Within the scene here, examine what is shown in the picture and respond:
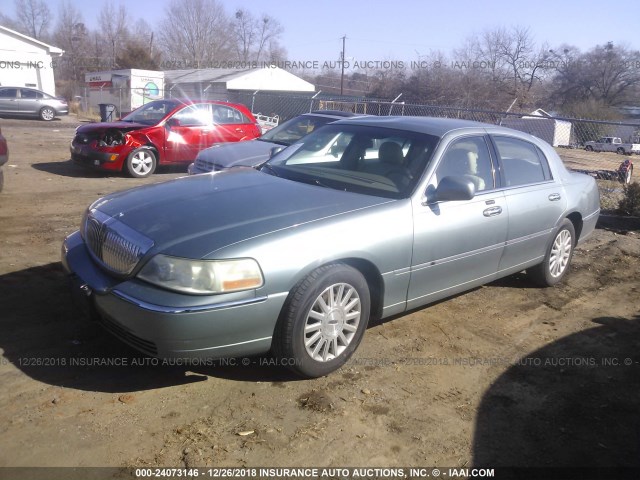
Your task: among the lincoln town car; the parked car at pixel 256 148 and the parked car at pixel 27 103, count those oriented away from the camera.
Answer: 0

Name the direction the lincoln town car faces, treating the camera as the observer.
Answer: facing the viewer and to the left of the viewer

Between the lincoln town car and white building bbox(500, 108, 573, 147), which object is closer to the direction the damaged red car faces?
the lincoln town car

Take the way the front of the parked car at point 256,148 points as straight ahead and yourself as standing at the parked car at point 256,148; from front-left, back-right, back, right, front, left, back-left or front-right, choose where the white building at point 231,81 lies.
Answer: back-right

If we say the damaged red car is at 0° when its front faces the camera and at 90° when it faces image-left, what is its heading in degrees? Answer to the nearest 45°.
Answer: approximately 45°

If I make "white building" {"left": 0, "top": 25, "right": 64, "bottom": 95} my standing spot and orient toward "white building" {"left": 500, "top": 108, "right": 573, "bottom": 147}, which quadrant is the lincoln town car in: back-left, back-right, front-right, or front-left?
front-right

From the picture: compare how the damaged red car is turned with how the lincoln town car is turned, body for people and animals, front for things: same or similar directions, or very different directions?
same or similar directions

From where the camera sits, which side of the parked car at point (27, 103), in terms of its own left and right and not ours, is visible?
left

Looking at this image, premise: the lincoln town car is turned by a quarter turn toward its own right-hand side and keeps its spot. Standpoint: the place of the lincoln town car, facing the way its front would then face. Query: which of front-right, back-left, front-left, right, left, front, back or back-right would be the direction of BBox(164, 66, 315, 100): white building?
front-right

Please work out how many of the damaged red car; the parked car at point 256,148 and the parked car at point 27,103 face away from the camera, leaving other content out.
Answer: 0

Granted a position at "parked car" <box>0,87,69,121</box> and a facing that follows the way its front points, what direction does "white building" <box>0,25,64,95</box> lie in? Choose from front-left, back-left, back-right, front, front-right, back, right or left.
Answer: right

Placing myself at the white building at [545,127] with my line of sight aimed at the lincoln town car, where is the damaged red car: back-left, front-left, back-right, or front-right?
front-right

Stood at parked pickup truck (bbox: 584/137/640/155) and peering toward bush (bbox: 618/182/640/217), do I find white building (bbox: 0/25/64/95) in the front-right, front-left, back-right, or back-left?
front-right

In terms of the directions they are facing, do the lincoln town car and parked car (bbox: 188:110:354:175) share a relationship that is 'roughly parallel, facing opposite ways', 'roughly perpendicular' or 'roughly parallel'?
roughly parallel

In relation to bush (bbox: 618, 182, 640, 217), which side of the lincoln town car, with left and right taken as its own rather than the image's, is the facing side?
back

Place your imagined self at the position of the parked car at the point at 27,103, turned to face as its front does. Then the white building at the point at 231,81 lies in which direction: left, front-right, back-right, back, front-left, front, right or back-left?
back-right

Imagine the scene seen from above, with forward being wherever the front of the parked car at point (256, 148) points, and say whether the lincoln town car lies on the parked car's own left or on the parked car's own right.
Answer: on the parked car's own left

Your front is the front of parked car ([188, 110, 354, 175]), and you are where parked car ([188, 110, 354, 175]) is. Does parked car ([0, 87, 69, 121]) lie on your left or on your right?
on your right

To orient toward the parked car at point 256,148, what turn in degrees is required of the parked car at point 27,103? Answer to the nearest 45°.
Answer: approximately 90° to its left

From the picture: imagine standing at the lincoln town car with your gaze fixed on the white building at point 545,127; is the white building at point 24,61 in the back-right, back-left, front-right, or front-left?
front-left

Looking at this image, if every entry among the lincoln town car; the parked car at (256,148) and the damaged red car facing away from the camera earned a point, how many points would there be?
0
